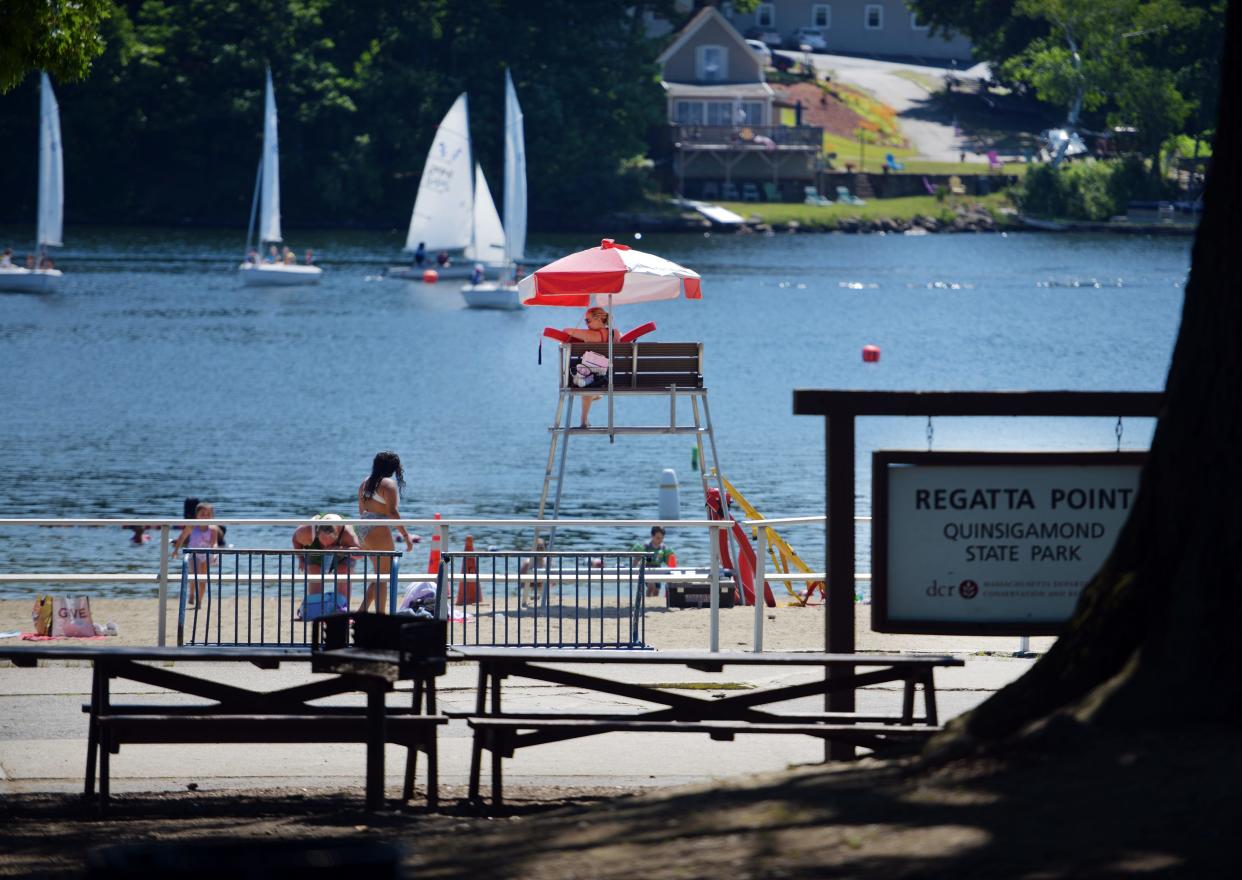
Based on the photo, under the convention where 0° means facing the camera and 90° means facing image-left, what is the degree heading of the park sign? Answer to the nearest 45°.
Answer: approximately 0°

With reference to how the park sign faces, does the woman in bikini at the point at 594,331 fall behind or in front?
behind
